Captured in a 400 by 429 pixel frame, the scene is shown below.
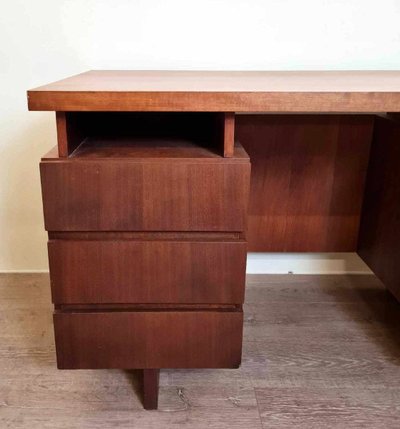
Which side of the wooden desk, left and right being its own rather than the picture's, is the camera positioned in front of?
front
